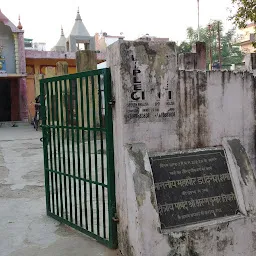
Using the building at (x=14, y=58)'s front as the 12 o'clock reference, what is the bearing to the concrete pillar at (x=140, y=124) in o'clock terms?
The concrete pillar is roughly at 12 o'clock from the building.

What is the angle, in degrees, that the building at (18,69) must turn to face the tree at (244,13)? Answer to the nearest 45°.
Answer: approximately 45° to its left

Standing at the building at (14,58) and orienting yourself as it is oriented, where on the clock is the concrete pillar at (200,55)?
The concrete pillar is roughly at 11 o'clock from the building.

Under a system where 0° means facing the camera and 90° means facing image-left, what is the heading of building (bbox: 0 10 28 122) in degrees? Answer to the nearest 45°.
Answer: approximately 0°

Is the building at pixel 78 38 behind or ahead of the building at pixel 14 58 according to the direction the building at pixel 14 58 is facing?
behind

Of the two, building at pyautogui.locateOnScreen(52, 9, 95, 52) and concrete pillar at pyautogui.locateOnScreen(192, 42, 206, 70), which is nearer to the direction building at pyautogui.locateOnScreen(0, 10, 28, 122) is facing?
the concrete pillar
